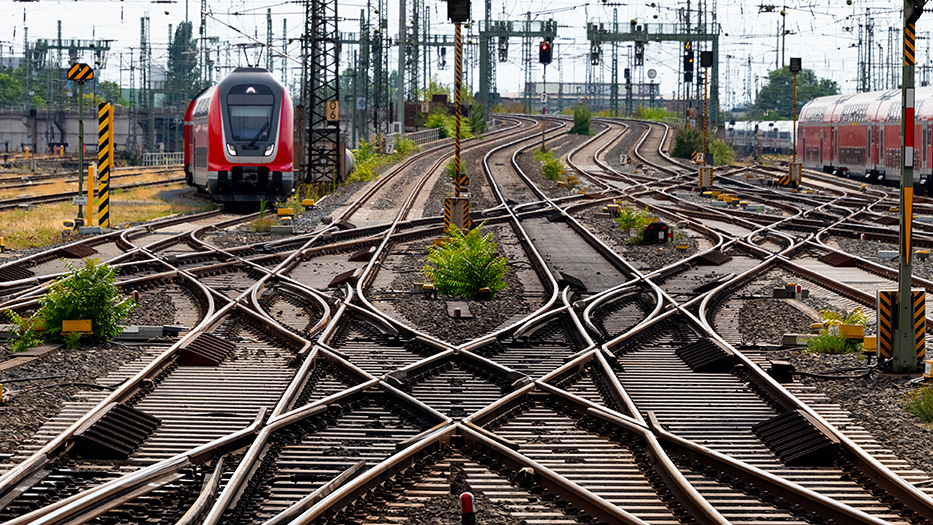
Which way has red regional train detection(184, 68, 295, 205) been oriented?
toward the camera

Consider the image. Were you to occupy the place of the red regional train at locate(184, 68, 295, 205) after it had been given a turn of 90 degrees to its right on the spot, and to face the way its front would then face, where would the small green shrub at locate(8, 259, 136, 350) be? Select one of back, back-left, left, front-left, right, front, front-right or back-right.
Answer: left

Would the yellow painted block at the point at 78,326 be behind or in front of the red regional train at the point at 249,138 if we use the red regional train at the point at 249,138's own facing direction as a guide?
in front

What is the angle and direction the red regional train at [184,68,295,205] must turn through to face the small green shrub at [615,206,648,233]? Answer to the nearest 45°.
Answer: approximately 45° to its left

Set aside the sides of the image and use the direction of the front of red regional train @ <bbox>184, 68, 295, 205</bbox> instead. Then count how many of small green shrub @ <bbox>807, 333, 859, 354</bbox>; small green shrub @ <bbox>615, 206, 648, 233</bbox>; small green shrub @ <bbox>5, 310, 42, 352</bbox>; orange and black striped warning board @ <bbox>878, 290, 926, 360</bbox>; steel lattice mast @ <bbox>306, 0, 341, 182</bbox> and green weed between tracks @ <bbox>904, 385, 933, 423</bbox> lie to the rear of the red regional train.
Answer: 1

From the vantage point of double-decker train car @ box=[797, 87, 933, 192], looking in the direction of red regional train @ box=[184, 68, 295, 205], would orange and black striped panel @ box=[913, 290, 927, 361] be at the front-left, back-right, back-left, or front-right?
front-left

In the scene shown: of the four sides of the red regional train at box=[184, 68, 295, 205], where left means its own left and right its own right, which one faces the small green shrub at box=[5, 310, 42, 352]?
front

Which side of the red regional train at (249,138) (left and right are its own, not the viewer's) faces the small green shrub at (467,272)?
front

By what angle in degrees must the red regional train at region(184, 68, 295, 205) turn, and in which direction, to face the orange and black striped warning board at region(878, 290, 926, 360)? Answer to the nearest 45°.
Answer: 0° — it already faces it
